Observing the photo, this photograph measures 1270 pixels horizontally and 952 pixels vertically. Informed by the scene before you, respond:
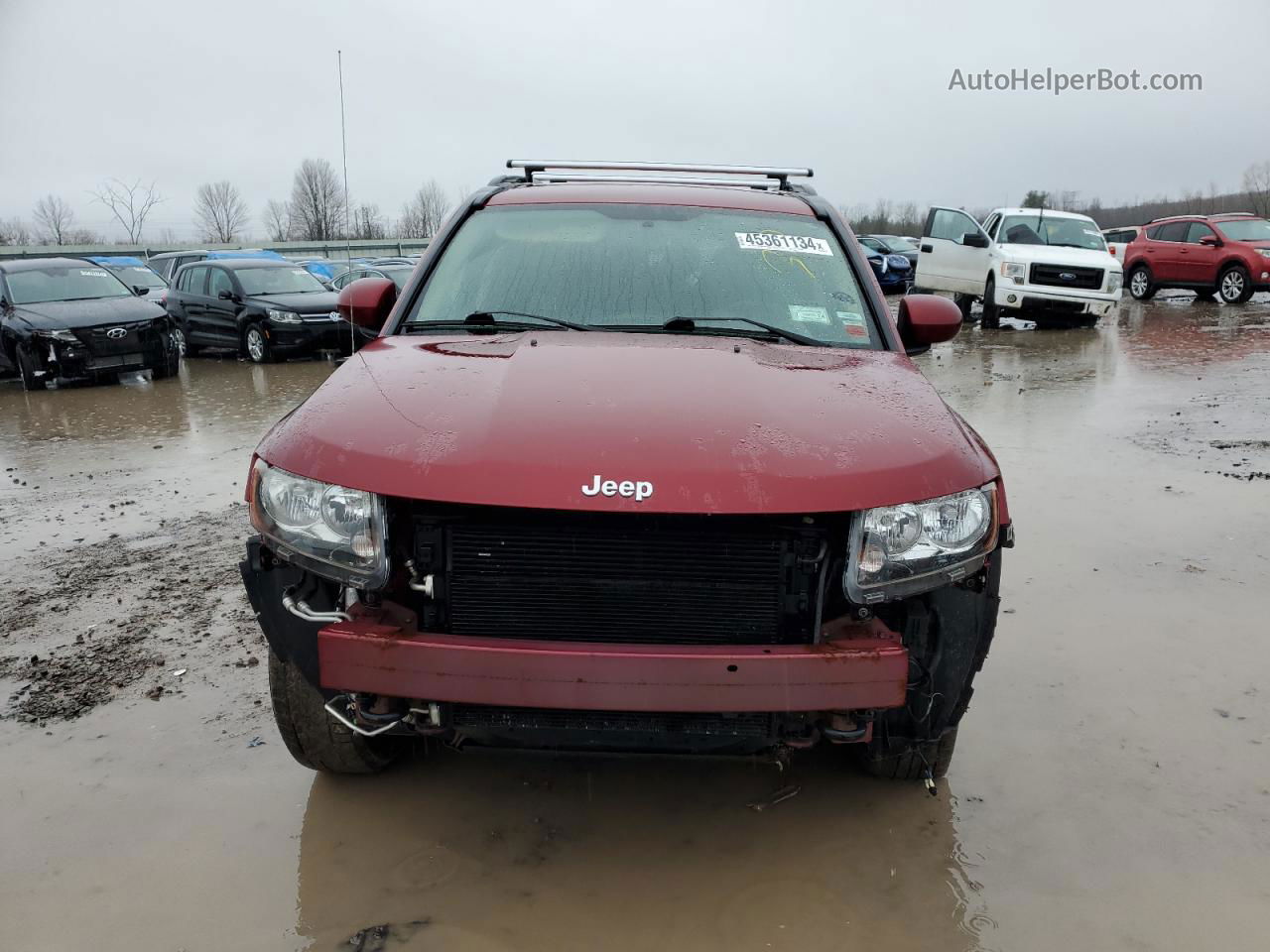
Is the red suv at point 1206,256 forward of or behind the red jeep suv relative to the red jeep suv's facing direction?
behind

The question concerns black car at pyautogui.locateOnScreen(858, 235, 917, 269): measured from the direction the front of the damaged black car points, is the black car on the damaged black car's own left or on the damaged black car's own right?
on the damaged black car's own left

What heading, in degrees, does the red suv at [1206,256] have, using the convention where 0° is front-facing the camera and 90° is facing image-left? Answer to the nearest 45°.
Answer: approximately 315°

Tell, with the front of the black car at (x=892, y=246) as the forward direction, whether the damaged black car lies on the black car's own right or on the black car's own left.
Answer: on the black car's own right

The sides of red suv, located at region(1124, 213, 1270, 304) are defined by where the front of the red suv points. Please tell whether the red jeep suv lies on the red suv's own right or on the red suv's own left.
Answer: on the red suv's own right

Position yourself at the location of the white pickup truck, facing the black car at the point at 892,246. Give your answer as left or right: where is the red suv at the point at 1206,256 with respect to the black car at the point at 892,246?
right

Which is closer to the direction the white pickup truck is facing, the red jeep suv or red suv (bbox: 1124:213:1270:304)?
the red jeep suv

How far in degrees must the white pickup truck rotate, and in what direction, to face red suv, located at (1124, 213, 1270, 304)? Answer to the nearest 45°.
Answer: approximately 90° to its left

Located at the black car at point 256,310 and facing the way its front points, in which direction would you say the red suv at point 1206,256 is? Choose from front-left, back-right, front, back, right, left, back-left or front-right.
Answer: front-left

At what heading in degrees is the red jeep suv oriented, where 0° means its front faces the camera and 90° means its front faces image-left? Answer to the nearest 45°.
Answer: approximately 0°
